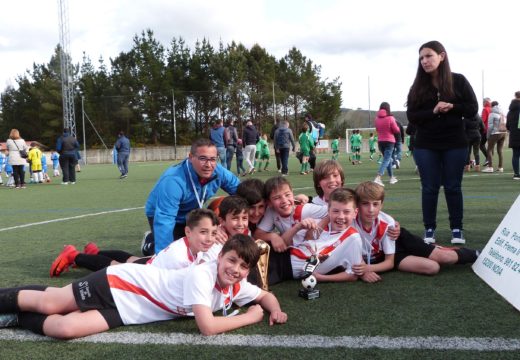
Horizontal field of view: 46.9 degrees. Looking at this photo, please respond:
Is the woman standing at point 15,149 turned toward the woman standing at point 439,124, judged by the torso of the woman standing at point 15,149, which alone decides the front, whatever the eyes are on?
no

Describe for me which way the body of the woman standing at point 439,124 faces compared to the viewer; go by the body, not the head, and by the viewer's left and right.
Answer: facing the viewer

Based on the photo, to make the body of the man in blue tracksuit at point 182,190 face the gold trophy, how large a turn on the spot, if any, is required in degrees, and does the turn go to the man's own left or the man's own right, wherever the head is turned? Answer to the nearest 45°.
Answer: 0° — they already face it

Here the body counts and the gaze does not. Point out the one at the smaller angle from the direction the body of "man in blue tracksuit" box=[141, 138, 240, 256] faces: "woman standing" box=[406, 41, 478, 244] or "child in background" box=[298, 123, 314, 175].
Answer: the woman standing

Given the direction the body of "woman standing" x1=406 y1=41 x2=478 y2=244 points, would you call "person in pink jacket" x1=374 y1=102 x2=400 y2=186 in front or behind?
behind

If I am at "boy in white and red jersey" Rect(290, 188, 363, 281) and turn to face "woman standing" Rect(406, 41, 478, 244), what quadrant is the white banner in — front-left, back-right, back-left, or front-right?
front-right

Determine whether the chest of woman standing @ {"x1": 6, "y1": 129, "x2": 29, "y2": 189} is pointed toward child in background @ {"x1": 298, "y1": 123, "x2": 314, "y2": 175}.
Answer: no

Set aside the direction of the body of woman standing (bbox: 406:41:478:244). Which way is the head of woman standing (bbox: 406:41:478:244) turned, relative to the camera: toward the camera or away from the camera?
toward the camera

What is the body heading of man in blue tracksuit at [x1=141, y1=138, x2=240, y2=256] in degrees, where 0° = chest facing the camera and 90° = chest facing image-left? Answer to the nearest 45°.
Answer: approximately 315°

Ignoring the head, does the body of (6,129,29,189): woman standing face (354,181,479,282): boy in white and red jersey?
no

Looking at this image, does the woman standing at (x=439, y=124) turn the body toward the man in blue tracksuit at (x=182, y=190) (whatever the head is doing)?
no
